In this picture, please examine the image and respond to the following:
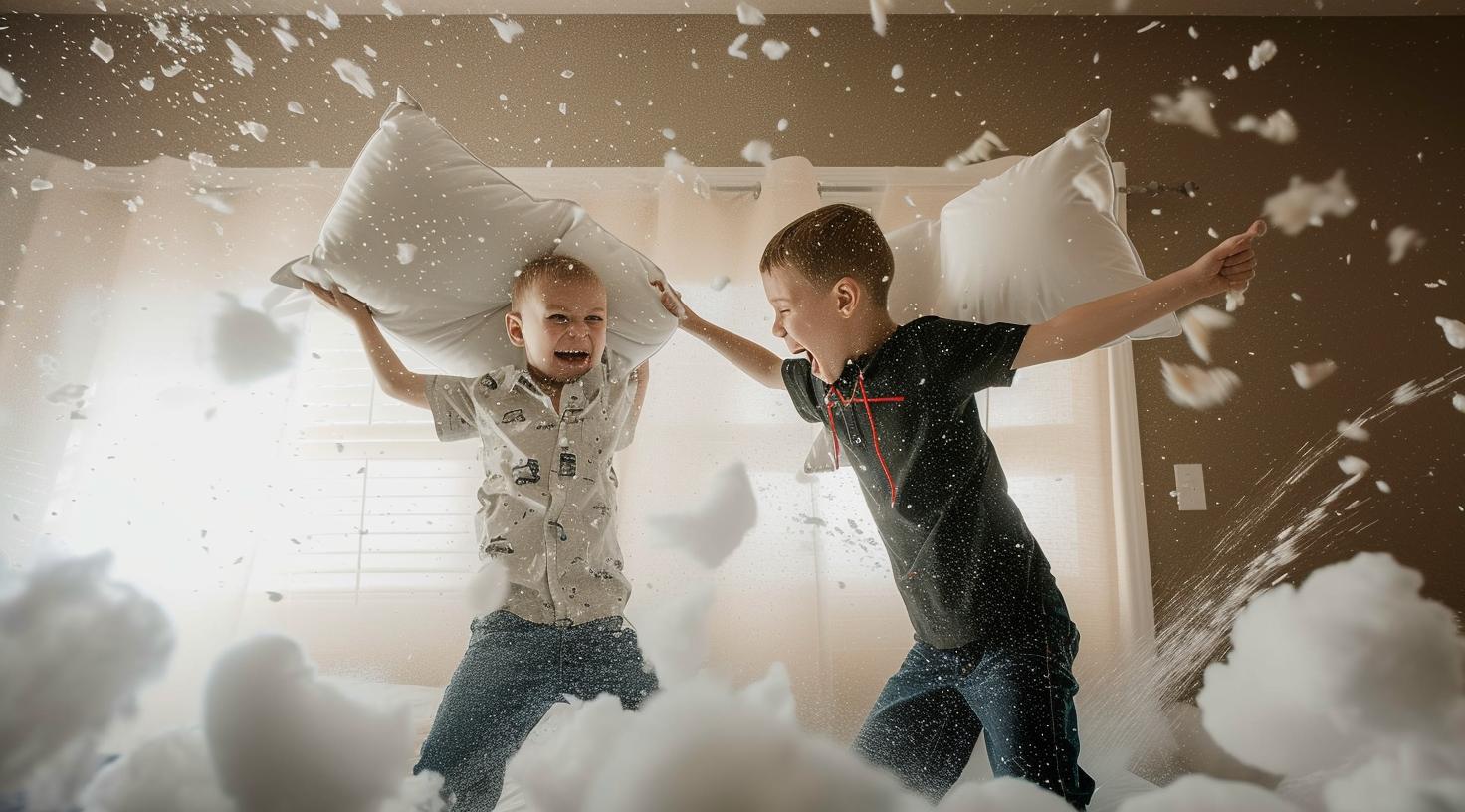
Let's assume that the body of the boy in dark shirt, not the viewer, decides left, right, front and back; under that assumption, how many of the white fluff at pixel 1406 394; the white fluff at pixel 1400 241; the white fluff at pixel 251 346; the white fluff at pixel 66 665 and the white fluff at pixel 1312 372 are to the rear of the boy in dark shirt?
3

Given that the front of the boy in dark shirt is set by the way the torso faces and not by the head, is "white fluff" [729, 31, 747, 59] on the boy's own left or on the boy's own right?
on the boy's own right

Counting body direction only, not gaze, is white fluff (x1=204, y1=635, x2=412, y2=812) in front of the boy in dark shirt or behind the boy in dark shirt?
in front

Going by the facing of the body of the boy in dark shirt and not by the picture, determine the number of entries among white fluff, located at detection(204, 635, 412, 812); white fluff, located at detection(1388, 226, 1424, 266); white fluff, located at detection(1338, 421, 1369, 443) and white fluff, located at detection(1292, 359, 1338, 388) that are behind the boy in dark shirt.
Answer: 3

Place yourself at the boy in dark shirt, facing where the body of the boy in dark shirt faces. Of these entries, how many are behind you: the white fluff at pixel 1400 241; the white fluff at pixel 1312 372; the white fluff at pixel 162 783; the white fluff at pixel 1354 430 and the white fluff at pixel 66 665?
3

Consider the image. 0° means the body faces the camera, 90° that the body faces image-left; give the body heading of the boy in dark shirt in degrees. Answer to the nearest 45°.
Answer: approximately 45°

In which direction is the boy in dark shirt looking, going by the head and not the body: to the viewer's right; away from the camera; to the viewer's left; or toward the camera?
to the viewer's left

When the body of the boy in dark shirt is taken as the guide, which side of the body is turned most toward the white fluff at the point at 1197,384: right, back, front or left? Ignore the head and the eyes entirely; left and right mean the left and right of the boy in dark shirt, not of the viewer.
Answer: back

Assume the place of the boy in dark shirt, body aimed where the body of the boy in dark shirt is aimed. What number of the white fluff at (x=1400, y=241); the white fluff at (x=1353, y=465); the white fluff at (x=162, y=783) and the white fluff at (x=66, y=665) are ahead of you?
2

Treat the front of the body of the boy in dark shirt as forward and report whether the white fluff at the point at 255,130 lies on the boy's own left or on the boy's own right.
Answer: on the boy's own right

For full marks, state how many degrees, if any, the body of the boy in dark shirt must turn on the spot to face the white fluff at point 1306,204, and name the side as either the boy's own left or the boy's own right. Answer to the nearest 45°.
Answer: approximately 180°

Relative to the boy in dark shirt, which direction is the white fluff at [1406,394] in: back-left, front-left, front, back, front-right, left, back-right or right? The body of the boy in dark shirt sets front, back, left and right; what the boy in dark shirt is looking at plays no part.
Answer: back
